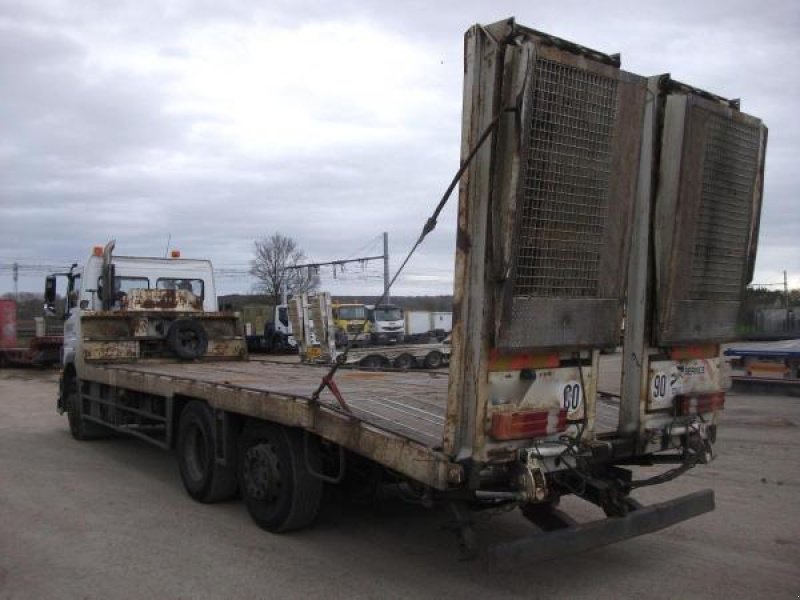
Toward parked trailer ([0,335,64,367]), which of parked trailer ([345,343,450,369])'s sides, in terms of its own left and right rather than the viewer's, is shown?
back

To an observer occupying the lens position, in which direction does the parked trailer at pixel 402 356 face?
facing to the right of the viewer

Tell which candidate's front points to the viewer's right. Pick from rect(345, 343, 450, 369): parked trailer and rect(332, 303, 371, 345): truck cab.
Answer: the parked trailer

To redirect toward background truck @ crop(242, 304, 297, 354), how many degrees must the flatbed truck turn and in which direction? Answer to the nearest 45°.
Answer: approximately 45° to its right

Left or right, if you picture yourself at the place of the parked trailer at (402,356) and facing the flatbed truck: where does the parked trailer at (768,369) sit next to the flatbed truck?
left

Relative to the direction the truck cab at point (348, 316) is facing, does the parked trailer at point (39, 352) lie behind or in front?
in front

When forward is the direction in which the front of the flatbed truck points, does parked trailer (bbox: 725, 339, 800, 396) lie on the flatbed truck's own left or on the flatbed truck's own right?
on the flatbed truck's own right

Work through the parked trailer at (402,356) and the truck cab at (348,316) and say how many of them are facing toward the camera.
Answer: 1

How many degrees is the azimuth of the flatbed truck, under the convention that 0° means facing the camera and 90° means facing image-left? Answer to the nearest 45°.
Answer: approximately 135°

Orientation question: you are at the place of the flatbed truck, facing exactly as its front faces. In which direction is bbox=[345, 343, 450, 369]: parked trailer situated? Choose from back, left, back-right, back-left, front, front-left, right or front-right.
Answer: front-right
